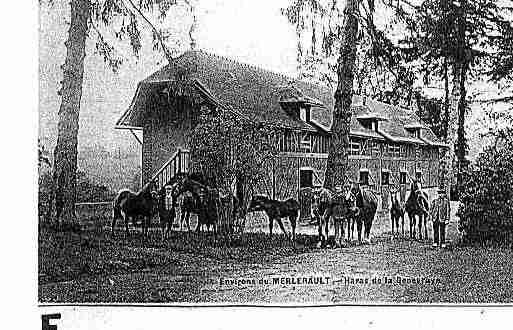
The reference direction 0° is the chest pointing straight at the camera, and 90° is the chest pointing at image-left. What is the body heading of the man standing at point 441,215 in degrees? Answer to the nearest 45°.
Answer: approximately 0°

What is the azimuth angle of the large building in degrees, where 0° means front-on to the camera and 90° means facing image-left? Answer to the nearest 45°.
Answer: approximately 315°

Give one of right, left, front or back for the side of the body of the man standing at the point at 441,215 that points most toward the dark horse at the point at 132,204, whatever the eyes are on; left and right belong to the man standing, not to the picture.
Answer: right
